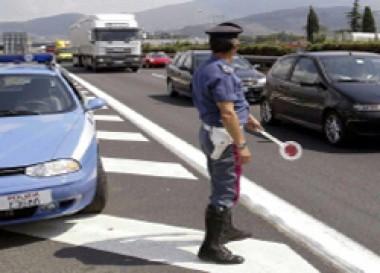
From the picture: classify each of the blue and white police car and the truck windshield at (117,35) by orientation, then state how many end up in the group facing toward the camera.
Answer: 2

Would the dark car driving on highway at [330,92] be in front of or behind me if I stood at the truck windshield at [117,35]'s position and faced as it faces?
in front

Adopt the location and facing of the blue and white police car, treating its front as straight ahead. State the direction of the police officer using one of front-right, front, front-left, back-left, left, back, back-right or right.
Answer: front-left

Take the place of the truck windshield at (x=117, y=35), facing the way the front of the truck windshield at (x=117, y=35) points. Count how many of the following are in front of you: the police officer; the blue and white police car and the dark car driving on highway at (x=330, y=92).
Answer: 3

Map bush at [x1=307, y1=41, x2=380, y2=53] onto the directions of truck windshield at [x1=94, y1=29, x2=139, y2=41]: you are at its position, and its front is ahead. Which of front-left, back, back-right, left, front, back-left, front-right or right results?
left

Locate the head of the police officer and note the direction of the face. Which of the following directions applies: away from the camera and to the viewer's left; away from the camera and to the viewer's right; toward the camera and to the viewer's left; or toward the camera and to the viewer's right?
away from the camera and to the viewer's right

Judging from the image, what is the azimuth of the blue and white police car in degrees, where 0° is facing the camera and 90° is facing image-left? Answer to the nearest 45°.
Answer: approximately 0°

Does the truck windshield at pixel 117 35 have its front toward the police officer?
yes

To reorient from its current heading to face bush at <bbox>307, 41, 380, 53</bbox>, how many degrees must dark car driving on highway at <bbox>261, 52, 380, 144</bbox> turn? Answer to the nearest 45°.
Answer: approximately 135° to its left

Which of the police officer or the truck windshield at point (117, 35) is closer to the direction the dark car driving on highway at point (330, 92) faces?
the police officer

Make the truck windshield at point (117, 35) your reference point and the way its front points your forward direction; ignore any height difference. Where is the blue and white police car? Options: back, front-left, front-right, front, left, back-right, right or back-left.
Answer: front

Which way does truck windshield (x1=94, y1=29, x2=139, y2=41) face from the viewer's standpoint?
toward the camera

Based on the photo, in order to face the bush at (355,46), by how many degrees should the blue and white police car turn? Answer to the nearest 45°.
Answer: approximately 135° to its left

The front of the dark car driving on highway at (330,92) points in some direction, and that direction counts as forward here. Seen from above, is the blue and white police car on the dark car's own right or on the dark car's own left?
on the dark car's own right

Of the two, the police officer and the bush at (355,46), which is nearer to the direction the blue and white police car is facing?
the police officer
